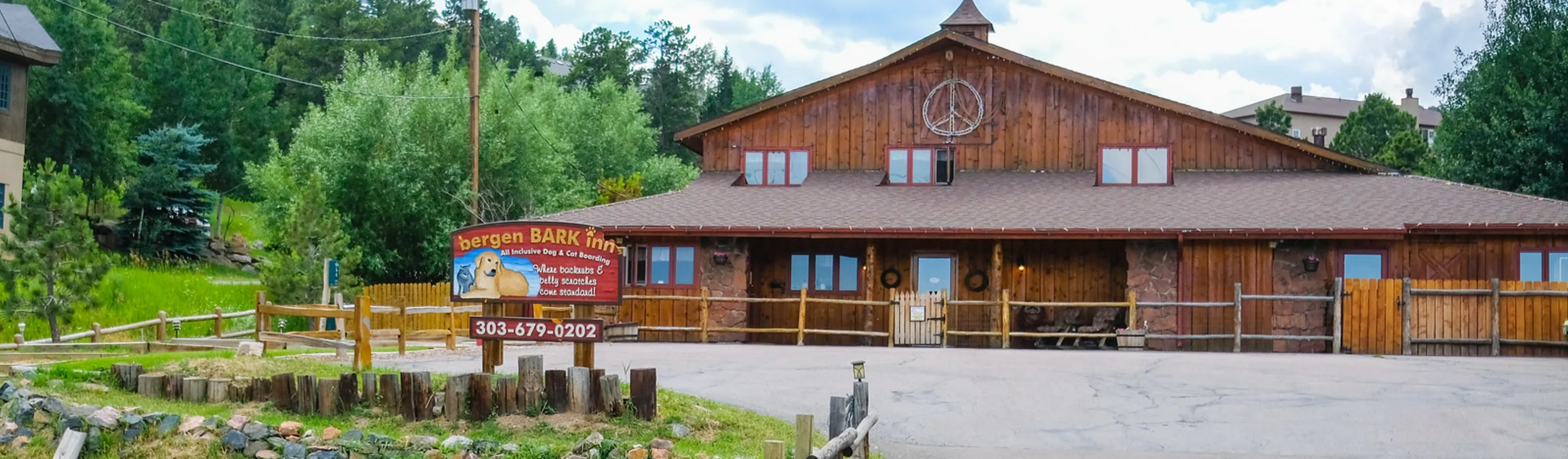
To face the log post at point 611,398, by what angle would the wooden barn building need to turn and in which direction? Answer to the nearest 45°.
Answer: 0° — it already faces it

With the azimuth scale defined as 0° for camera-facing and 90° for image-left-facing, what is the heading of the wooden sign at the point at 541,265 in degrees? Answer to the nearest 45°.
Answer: approximately 0°

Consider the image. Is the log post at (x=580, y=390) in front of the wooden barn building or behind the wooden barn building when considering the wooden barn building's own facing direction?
in front

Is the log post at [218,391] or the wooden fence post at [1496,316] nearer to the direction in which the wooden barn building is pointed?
the log post

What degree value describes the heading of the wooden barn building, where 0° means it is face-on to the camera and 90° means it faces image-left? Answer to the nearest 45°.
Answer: approximately 0°

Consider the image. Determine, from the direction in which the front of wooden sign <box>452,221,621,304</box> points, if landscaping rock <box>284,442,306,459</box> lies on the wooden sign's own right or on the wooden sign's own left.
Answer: on the wooden sign's own right

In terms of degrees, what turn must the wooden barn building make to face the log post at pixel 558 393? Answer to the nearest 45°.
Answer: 0° — it already faces it

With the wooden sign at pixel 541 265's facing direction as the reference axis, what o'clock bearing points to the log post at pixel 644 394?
The log post is roughly at 11 o'clock from the wooden sign.

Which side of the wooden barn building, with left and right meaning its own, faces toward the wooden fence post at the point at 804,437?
front

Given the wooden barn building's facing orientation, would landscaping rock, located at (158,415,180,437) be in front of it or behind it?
in front

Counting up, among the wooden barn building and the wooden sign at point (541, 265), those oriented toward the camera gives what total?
2

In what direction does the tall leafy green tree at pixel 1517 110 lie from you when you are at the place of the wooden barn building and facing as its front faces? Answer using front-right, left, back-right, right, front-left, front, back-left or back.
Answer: back-left

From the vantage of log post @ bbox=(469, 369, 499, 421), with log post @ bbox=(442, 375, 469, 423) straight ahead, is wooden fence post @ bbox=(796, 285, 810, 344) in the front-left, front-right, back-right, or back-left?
back-right
